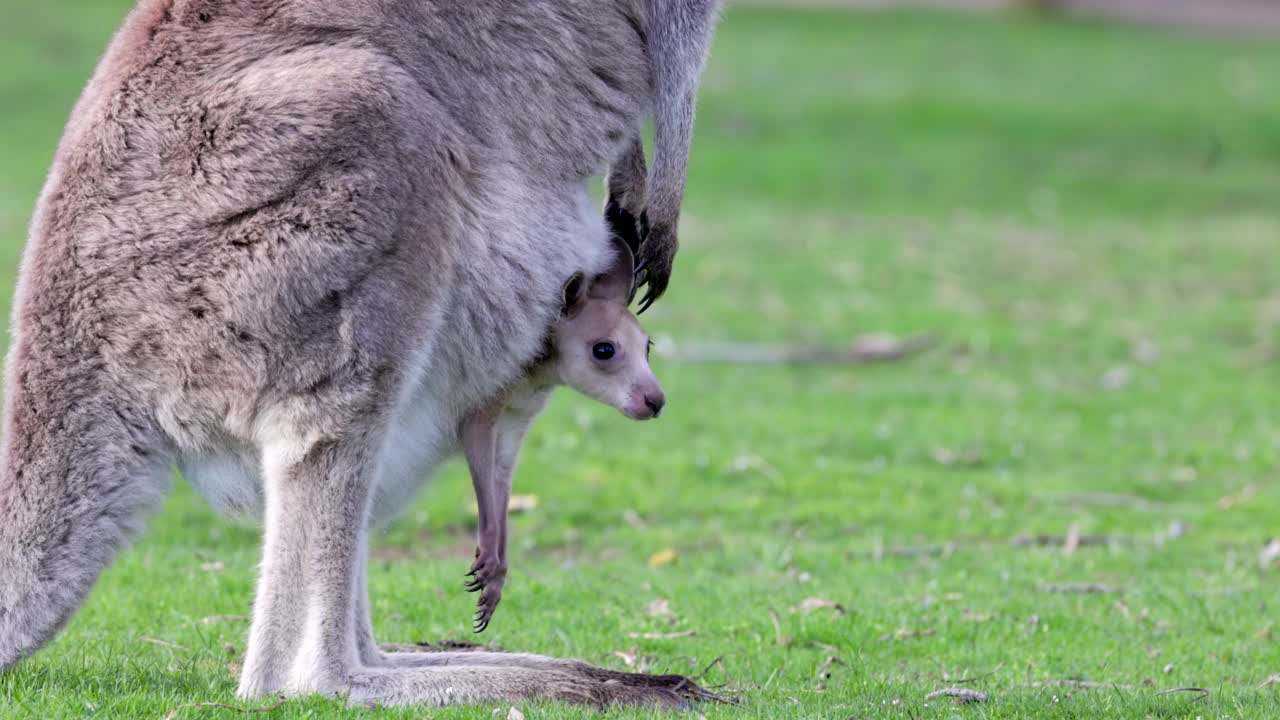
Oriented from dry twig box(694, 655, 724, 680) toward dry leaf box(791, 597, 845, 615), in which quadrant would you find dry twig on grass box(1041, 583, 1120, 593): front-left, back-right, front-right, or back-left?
front-right

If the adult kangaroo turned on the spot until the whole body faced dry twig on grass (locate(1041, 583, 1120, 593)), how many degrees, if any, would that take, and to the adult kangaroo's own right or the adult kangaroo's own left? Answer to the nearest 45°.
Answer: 0° — it already faces it

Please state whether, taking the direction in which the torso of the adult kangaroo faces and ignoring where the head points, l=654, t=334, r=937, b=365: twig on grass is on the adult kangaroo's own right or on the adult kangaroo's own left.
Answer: on the adult kangaroo's own left

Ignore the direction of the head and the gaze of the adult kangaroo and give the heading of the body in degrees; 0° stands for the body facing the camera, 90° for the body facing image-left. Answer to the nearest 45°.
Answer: approximately 270°

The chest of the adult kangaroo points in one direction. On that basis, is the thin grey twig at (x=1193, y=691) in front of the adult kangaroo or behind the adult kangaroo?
in front

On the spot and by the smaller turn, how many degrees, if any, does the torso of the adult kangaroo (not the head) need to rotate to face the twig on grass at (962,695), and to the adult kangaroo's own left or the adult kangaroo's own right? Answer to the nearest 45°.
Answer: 0° — it already faces it
